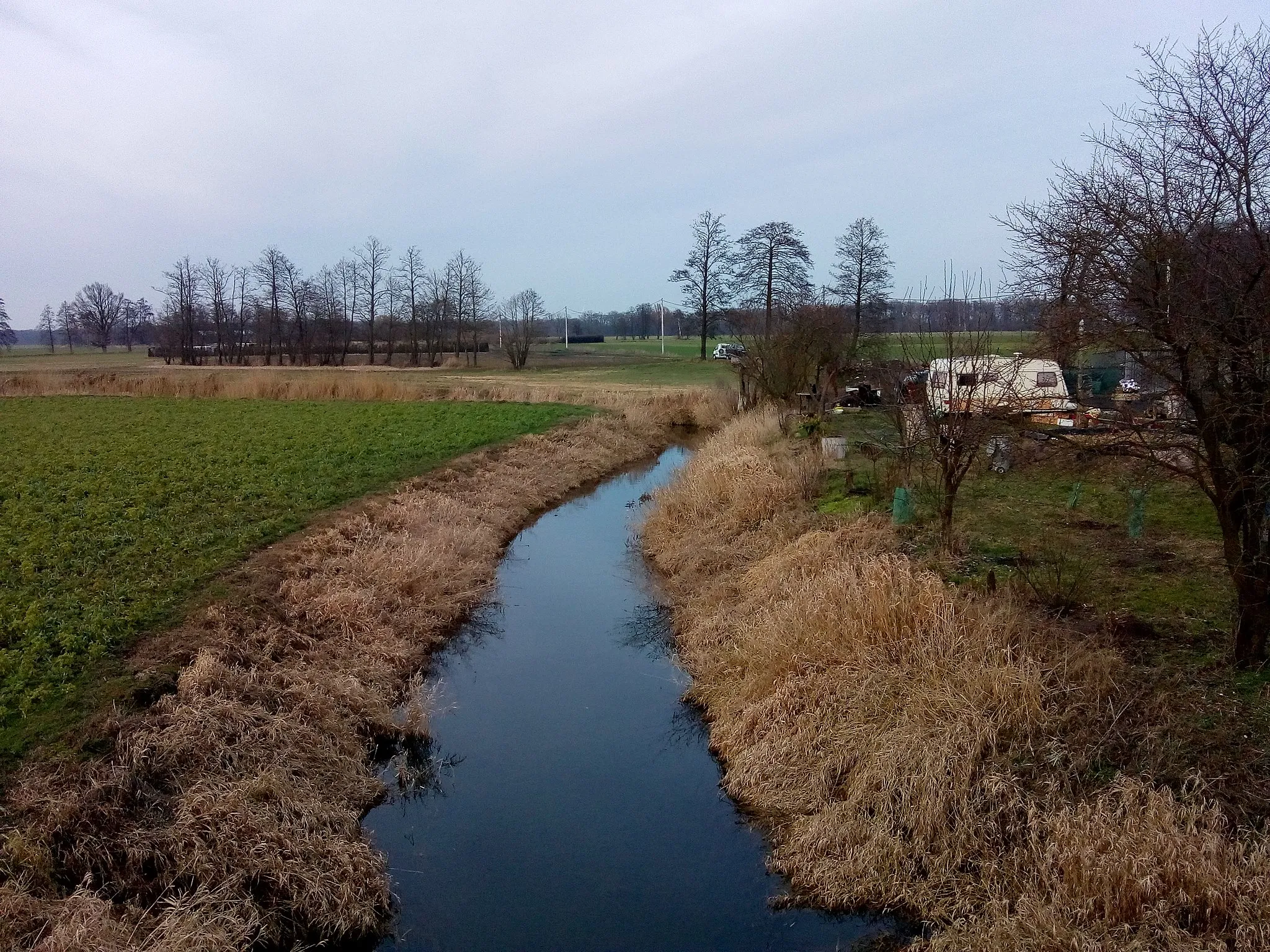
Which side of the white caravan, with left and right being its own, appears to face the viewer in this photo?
right

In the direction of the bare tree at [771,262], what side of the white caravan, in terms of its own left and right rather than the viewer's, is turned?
left
